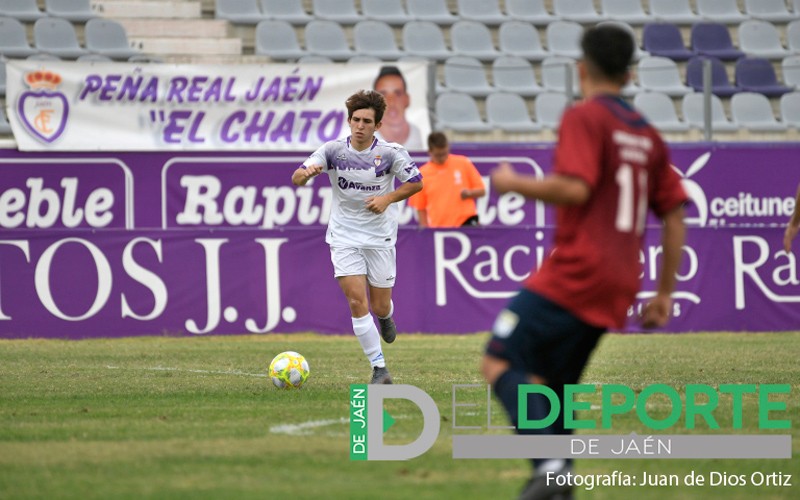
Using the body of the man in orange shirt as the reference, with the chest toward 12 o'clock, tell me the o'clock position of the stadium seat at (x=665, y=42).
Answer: The stadium seat is roughly at 7 o'clock from the man in orange shirt.

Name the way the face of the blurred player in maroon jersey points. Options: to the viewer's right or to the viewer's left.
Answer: to the viewer's left

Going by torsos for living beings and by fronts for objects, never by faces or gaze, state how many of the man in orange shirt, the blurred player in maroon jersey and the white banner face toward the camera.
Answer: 2

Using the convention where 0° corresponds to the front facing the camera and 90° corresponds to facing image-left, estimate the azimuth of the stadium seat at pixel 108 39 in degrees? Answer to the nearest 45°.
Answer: approximately 315°

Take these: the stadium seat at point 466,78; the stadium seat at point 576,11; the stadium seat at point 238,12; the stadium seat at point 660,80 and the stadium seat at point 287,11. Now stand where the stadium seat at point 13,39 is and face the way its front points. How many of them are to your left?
5

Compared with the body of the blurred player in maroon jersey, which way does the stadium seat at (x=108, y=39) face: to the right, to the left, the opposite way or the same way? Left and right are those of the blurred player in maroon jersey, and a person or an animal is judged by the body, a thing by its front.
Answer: the opposite way

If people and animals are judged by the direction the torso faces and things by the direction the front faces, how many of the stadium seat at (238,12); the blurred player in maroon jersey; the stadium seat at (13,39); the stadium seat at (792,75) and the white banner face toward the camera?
4

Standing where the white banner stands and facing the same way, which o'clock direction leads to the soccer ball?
The soccer ball is roughly at 12 o'clock from the white banner.

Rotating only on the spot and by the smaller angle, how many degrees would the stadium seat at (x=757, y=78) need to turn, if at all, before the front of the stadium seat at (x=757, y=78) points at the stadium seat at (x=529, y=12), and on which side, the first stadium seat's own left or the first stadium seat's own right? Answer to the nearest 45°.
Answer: approximately 135° to the first stadium seat's own right

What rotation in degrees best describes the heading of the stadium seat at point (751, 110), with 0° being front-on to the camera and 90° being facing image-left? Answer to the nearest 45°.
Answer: approximately 315°

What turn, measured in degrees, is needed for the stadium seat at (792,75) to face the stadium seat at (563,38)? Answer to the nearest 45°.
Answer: approximately 90° to its right

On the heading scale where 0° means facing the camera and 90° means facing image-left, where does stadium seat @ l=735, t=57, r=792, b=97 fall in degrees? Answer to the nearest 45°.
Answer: approximately 315°

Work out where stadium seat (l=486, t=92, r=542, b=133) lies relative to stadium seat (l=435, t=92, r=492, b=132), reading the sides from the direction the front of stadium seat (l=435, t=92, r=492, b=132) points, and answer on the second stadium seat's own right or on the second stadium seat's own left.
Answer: on the second stadium seat's own left

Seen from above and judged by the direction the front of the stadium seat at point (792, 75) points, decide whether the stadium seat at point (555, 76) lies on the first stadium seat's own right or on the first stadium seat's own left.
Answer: on the first stadium seat's own right

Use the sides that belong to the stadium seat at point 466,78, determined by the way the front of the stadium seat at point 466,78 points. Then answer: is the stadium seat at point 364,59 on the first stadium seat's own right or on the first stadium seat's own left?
on the first stadium seat's own right
